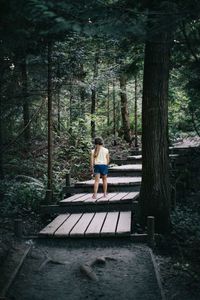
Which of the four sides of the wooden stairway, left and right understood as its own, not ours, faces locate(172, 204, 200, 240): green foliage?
left

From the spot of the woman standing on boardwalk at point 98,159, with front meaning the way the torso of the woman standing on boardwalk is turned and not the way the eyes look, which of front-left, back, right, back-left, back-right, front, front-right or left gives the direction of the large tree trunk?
back-right

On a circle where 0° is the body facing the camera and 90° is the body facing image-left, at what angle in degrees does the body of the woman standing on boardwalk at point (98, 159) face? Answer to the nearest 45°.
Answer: approximately 180°

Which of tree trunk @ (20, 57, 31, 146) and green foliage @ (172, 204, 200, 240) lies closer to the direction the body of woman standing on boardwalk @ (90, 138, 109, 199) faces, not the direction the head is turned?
the tree trunk

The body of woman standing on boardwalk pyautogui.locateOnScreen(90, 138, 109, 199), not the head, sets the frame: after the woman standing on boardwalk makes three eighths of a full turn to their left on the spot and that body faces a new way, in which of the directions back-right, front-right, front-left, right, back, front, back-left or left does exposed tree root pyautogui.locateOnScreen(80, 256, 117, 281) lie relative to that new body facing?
front-left

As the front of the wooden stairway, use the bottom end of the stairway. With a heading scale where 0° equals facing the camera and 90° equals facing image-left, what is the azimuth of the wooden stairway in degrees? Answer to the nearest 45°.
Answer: approximately 0°

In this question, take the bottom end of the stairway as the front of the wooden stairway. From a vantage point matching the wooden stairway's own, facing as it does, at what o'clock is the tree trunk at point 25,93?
The tree trunk is roughly at 5 o'clock from the wooden stairway.

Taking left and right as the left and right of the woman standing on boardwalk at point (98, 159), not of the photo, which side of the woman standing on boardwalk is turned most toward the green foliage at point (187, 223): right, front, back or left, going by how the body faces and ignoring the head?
right

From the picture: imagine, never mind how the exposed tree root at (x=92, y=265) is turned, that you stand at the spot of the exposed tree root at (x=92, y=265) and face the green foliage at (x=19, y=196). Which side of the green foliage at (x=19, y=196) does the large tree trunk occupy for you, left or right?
right
